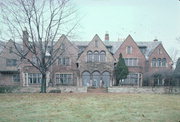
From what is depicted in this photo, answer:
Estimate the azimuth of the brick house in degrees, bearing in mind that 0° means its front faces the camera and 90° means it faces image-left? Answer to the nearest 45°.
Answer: approximately 0°
